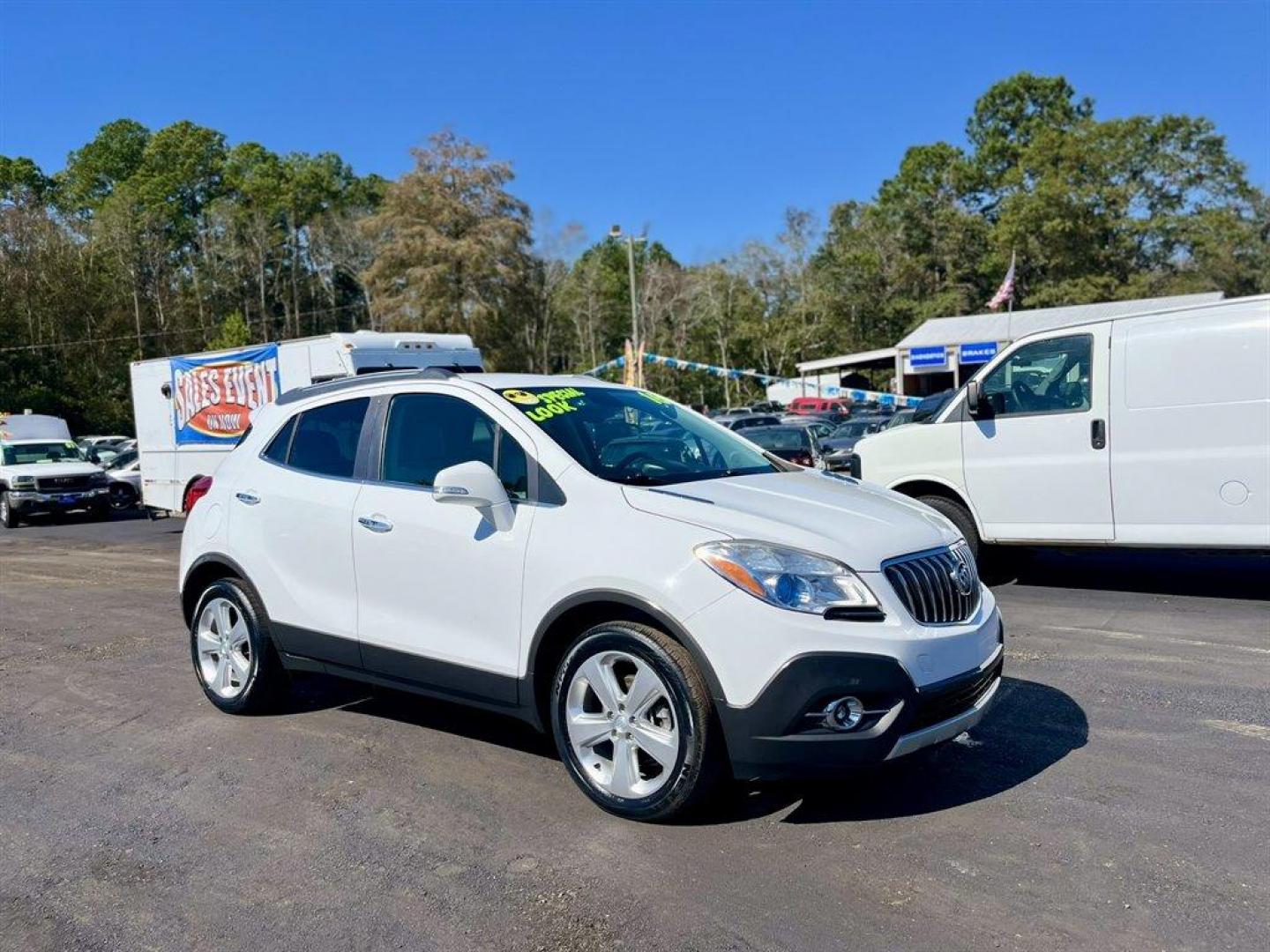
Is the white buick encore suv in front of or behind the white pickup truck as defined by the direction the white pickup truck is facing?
in front

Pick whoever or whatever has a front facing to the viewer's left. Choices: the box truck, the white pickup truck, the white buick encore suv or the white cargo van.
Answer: the white cargo van

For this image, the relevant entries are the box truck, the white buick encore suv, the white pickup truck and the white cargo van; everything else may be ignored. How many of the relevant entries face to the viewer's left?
1

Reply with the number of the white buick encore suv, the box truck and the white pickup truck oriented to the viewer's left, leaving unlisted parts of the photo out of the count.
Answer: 0

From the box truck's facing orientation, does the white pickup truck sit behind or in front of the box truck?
behind

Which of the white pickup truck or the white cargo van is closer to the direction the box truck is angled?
the white cargo van

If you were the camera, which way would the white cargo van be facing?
facing to the left of the viewer

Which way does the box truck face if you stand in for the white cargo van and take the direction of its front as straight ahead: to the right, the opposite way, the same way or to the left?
the opposite way

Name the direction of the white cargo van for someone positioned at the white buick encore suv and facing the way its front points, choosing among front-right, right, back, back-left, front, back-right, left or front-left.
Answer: left

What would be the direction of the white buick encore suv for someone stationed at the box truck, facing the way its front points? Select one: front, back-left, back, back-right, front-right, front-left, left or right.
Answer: front-right

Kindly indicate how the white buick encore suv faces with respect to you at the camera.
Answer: facing the viewer and to the right of the viewer
